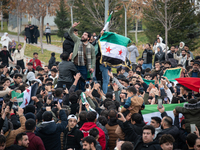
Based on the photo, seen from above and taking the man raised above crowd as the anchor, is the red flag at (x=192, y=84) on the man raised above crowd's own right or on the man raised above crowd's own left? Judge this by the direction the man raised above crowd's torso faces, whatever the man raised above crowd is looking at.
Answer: on the man raised above crowd's own left

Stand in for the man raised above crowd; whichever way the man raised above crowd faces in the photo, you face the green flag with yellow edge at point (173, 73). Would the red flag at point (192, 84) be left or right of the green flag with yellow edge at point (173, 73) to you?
right

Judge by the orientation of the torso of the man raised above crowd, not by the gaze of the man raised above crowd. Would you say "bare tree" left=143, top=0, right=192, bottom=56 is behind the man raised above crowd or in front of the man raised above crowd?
behind

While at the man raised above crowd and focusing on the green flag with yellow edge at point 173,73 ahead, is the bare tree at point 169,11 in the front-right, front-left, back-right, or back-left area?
front-left

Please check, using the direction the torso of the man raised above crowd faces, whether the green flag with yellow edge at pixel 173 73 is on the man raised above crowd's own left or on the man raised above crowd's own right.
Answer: on the man raised above crowd's own left

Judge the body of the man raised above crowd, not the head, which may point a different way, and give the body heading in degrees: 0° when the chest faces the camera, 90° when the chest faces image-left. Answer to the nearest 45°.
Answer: approximately 0°

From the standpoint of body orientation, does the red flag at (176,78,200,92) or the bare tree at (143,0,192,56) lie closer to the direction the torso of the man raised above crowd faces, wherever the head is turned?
the red flag
